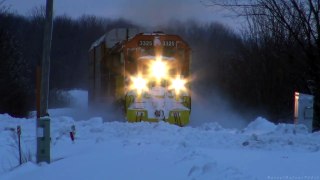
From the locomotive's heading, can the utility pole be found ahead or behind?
ahead

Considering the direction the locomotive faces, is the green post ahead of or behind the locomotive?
ahead

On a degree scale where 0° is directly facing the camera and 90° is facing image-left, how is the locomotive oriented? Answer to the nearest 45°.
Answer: approximately 0°
